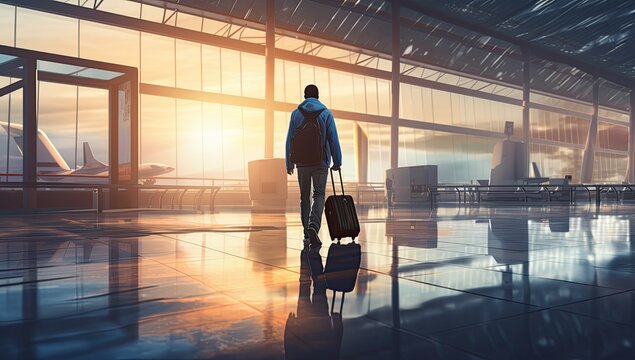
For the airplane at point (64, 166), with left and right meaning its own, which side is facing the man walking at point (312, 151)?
right

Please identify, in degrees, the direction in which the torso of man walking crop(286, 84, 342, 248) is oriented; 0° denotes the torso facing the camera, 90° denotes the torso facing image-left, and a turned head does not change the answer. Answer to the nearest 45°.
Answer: approximately 180°

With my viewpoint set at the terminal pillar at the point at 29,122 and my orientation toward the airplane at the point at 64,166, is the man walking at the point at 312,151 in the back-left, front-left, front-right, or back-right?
back-right

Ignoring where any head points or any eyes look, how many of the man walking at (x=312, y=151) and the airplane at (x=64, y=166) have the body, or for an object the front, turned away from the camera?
1

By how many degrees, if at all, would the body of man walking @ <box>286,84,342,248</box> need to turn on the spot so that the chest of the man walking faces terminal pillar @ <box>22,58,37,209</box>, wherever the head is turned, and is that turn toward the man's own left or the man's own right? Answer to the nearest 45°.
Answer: approximately 45° to the man's own left

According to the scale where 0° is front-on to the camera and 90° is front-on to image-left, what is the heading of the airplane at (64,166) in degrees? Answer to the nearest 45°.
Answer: approximately 270°
